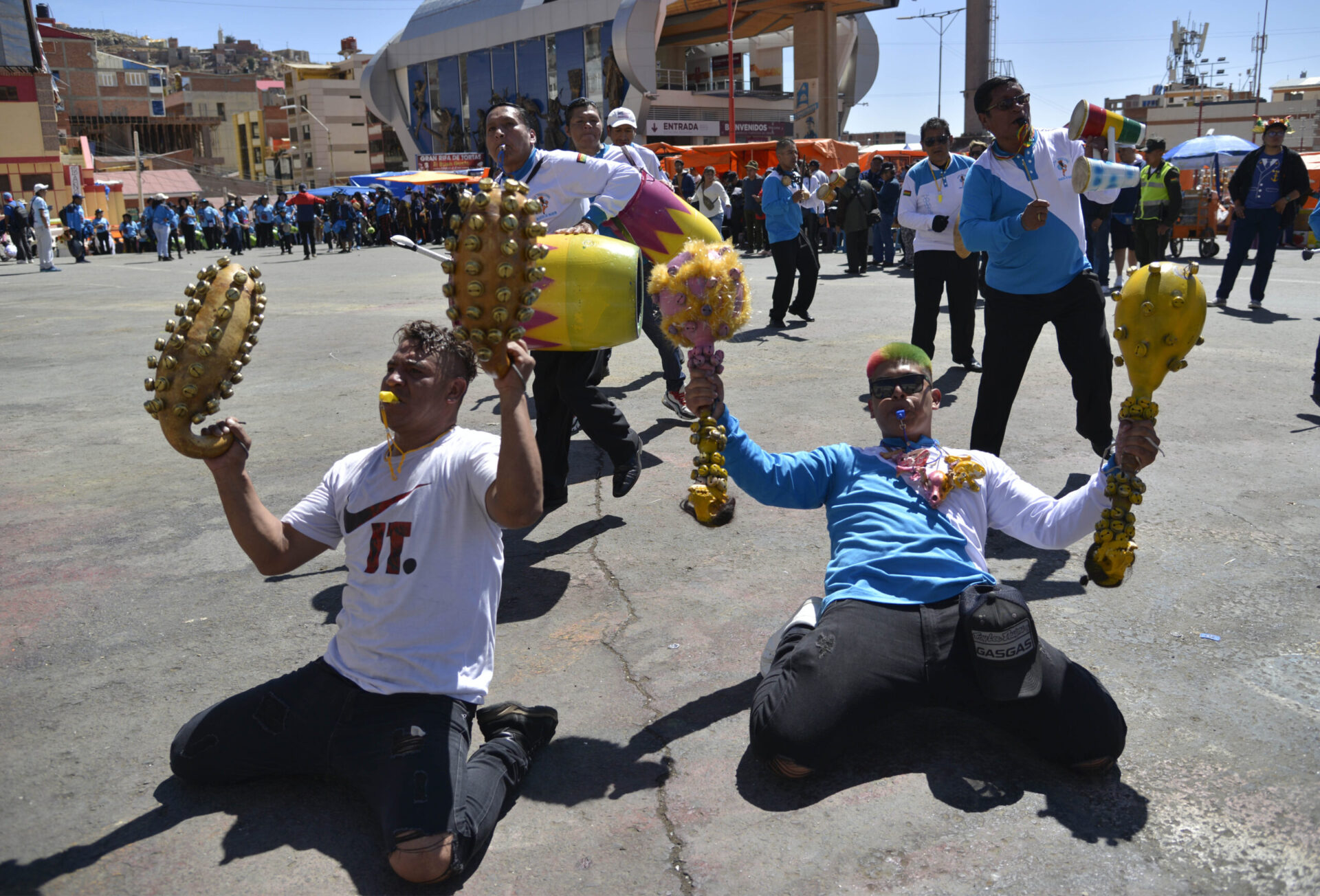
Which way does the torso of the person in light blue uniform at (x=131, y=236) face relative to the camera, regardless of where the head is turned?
toward the camera

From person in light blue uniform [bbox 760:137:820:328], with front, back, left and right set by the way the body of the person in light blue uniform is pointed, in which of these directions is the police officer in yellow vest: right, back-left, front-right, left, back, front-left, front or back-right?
left

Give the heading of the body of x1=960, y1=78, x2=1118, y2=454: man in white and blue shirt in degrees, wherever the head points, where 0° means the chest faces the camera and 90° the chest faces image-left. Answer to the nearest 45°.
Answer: approximately 0°

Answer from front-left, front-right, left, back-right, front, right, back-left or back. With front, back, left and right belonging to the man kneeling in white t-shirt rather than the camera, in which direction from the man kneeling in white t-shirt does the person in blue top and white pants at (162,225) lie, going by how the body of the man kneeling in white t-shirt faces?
back-right

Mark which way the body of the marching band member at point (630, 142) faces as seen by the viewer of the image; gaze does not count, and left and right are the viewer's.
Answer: facing the viewer

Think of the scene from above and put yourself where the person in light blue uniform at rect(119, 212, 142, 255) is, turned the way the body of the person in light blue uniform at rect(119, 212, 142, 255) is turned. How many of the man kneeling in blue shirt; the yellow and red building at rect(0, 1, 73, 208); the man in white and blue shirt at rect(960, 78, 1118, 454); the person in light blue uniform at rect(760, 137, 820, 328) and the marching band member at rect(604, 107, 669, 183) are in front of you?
4

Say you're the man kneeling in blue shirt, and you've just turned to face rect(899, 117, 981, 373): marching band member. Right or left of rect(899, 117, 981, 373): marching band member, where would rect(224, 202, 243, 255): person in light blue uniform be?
left

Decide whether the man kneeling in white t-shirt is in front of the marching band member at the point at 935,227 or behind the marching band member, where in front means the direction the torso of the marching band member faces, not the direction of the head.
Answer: in front

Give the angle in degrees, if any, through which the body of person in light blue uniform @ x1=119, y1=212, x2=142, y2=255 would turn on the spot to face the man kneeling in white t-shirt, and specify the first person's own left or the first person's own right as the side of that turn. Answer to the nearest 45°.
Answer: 0° — they already face them

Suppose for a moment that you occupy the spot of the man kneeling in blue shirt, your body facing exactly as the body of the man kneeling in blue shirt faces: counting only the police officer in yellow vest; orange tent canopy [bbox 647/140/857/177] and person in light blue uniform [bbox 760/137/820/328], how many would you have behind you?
3
